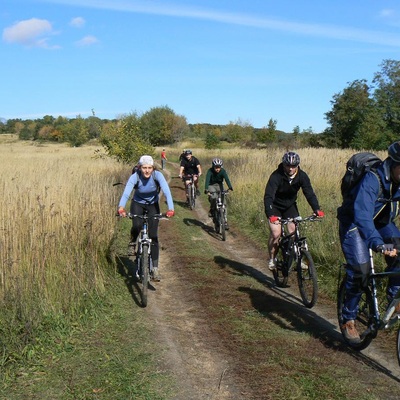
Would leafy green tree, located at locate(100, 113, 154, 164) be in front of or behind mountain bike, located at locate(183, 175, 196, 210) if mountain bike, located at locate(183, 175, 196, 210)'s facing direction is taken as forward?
behind

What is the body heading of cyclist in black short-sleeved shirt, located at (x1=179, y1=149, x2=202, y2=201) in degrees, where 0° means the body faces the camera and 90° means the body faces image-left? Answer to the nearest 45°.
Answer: approximately 0°

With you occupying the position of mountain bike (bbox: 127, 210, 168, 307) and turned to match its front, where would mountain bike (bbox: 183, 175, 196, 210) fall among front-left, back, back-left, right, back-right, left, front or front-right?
back

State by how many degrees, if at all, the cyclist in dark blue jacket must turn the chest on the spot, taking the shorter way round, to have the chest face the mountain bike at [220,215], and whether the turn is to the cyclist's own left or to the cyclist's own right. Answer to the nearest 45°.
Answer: approximately 180°

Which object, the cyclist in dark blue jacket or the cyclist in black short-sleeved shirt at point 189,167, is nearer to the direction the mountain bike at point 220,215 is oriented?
the cyclist in dark blue jacket

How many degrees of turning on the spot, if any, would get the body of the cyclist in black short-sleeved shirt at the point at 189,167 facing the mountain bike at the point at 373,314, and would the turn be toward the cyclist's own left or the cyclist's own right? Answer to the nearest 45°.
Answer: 0° — they already face it

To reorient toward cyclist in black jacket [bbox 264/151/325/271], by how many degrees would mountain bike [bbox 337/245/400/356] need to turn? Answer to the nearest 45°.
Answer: approximately 180°

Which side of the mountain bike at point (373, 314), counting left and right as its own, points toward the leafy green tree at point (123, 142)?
back
